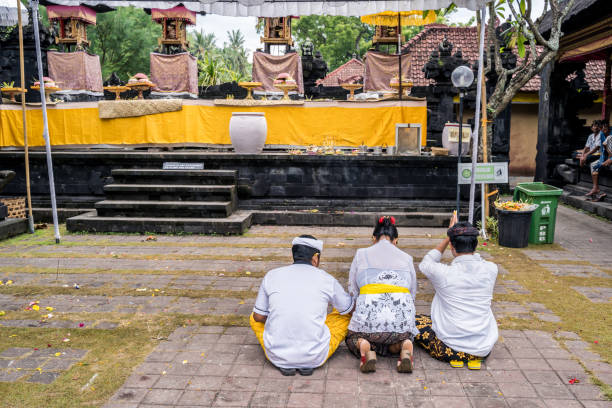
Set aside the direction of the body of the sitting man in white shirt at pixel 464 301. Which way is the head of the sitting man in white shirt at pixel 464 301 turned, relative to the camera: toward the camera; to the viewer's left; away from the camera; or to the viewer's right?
away from the camera

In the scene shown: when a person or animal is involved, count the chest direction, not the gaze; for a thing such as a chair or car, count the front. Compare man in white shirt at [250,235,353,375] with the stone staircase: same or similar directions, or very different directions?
very different directions

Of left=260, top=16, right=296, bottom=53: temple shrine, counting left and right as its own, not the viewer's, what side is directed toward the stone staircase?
front

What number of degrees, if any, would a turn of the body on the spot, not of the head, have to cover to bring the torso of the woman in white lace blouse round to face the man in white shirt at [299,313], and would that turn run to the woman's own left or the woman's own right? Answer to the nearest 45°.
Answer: approximately 90° to the woman's own left

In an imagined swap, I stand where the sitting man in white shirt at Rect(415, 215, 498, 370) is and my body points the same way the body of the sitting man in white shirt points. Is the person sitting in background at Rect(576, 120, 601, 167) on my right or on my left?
on my right

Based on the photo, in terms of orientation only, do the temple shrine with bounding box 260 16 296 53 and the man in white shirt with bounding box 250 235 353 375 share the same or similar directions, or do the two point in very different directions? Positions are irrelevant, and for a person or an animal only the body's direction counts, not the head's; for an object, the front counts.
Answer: very different directions

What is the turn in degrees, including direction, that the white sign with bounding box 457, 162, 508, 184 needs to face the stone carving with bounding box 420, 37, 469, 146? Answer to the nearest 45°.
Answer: approximately 180°

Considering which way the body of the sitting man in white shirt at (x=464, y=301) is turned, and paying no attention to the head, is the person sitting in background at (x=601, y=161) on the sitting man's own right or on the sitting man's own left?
on the sitting man's own right

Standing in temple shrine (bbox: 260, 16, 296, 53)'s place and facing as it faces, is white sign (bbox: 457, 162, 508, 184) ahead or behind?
ahead

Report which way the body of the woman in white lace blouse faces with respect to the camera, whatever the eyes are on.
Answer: away from the camera

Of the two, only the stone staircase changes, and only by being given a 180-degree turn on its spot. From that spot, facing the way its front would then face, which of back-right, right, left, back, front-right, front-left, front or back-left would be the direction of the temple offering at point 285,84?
front-right

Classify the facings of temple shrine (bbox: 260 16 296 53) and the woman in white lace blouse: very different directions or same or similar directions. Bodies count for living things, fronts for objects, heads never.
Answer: very different directions

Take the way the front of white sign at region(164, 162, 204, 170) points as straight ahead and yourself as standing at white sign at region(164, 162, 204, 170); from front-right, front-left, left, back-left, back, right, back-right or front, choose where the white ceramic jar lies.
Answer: left

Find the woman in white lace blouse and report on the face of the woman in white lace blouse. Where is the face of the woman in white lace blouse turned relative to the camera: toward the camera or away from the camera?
away from the camera

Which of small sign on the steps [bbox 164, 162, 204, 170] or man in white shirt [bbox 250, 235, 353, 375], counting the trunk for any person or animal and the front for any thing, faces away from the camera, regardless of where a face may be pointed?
the man in white shirt

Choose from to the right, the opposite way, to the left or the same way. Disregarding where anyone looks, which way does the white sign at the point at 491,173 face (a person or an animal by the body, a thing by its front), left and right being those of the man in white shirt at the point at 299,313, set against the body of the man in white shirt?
the opposite way

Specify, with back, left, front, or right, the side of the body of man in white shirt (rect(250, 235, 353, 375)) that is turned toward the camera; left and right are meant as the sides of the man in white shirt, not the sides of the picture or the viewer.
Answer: back
